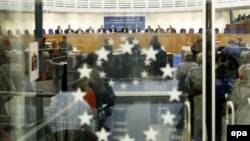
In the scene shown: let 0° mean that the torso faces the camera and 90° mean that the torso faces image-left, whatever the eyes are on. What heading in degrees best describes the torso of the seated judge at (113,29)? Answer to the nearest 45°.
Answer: approximately 0°

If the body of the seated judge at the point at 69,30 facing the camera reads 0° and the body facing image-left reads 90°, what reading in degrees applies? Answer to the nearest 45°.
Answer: approximately 0°
